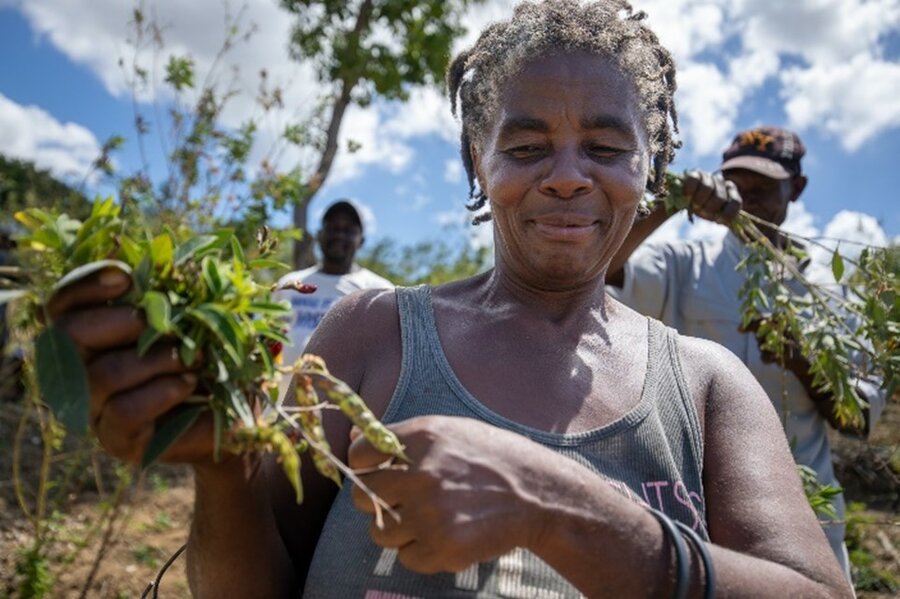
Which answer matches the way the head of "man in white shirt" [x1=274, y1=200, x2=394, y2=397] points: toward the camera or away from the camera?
toward the camera

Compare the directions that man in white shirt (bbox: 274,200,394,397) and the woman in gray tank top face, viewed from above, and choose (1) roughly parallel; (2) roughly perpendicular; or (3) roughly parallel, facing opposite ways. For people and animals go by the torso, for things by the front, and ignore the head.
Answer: roughly parallel

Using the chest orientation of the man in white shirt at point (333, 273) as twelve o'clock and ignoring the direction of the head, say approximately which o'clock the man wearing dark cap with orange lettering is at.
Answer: The man wearing dark cap with orange lettering is roughly at 11 o'clock from the man in white shirt.

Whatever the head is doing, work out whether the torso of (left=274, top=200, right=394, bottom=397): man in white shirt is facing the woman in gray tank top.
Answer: yes

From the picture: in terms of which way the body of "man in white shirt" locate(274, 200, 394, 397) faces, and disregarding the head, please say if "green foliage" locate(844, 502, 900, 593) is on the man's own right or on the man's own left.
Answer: on the man's own left

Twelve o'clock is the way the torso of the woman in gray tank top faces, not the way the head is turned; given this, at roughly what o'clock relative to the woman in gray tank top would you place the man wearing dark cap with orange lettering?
The man wearing dark cap with orange lettering is roughly at 7 o'clock from the woman in gray tank top.

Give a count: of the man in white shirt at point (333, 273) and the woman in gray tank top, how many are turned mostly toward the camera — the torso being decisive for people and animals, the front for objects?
2

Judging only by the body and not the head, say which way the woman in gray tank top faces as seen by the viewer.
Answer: toward the camera

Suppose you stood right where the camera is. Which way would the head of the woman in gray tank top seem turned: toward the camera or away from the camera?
toward the camera

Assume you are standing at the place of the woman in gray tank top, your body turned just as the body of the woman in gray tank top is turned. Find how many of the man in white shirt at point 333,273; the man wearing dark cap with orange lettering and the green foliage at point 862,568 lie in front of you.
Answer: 0

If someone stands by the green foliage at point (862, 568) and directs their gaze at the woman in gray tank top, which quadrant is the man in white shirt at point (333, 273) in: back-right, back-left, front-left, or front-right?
front-right
